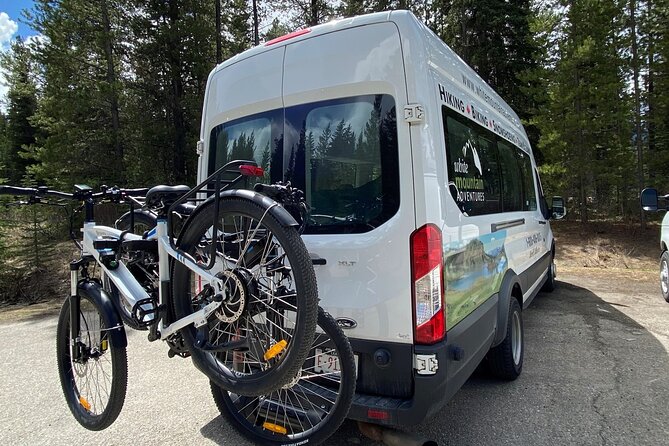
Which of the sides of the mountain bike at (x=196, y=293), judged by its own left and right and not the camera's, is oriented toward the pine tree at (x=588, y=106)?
right

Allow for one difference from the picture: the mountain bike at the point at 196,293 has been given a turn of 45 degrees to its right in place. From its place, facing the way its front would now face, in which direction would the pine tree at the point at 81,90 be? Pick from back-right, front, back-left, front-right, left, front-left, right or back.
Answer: front

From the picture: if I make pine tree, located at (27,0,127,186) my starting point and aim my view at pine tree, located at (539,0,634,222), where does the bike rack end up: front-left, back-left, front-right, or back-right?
front-right

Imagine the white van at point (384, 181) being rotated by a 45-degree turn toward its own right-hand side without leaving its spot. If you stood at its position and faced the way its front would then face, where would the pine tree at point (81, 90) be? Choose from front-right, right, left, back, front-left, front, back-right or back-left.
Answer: back-left

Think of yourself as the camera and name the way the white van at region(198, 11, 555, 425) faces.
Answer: facing away from the viewer and to the right of the viewer

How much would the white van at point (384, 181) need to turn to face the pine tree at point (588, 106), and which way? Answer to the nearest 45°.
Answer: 0° — it already faces it

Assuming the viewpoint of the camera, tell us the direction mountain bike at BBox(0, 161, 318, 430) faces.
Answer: facing away from the viewer and to the left of the viewer
